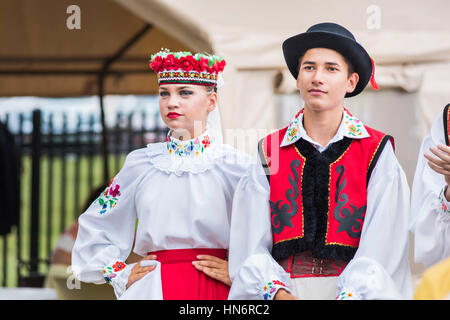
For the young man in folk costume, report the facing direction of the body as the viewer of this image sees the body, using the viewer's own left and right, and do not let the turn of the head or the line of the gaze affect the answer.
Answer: facing the viewer

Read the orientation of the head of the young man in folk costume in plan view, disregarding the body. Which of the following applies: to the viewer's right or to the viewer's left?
to the viewer's left

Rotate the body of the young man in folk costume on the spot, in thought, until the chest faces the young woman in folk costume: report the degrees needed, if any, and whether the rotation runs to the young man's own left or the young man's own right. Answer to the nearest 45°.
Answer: approximately 90° to the young man's own right

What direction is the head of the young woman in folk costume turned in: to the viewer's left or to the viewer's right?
to the viewer's left
